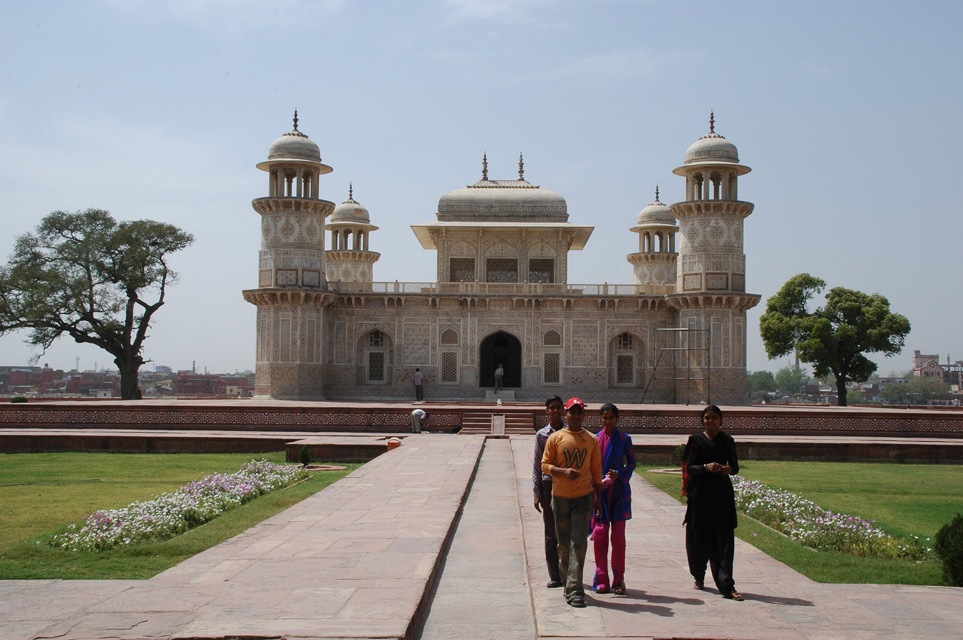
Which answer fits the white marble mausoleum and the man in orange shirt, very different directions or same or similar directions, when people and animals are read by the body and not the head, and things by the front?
same or similar directions

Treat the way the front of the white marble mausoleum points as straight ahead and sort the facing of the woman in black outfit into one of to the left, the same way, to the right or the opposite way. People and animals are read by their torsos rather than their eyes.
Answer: the same way

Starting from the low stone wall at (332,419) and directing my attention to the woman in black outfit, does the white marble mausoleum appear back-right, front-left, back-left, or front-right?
back-left

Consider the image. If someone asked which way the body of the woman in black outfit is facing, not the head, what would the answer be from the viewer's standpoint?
toward the camera

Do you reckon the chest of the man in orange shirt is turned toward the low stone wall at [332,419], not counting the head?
no

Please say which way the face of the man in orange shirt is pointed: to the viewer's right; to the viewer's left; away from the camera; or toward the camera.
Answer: toward the camera

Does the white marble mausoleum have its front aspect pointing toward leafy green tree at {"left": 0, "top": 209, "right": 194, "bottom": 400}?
no

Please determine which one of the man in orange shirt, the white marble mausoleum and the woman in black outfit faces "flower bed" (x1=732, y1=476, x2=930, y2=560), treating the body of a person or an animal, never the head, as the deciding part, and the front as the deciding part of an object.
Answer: the white marble mausoleum

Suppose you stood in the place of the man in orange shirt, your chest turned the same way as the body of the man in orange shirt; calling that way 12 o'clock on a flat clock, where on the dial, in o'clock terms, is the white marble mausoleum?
The white marble mausoleum is roughly at 6 o'clock from the man in orange shirt.

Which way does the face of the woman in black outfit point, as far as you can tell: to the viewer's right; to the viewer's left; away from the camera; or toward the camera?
toward the camera

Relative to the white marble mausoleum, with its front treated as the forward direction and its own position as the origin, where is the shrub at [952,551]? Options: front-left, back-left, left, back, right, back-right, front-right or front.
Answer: front

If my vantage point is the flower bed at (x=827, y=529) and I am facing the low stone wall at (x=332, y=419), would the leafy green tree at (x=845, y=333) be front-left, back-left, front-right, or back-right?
front-right

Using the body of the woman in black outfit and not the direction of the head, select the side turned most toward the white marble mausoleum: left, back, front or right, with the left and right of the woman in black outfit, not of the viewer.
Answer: back

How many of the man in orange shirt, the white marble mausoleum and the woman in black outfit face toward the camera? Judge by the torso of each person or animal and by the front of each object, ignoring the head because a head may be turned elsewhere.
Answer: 3

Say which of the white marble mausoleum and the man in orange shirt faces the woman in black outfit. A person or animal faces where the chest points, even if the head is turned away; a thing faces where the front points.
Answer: the white marble mausoleum

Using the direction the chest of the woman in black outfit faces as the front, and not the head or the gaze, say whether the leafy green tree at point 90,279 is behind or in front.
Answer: behind

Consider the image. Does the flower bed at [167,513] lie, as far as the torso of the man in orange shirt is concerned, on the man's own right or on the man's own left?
on the man's own right

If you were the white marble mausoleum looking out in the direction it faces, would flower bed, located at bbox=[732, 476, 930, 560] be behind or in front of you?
in front

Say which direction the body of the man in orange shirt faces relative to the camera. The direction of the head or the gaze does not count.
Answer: toward the camera

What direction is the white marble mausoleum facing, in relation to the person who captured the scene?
facing the viewer
